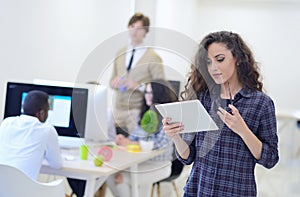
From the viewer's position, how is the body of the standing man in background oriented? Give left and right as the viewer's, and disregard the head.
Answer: facing the viewer and to the left of the viewer

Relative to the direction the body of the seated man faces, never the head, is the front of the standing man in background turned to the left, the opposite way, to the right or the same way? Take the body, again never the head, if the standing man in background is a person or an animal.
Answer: the opposite way

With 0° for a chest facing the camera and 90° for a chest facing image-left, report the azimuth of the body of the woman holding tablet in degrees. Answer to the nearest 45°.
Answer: approximately 45°

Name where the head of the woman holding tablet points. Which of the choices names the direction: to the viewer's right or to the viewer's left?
to the viewer's left

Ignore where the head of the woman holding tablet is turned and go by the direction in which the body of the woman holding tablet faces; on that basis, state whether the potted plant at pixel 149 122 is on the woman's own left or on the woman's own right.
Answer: on the woman's own right

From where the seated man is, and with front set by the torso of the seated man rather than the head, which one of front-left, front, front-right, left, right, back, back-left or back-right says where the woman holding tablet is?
right

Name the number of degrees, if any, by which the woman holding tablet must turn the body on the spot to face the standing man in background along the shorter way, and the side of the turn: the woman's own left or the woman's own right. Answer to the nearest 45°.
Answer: approximately 90° to the woman's own right

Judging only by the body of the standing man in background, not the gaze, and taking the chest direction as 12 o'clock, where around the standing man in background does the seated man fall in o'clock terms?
The seated man is roughly at 2 o'clock from the standing man in background.

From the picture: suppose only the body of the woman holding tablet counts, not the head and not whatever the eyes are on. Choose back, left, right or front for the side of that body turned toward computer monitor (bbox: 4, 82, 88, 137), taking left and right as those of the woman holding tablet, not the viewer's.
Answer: right

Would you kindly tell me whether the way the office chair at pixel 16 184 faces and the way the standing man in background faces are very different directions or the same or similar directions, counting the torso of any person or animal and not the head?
very different directions
